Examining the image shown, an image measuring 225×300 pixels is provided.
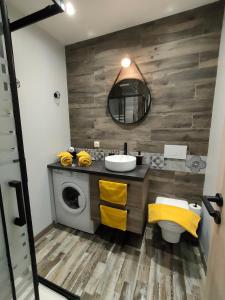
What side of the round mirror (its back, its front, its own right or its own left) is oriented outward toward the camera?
front

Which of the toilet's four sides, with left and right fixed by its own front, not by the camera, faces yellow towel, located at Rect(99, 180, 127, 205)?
right

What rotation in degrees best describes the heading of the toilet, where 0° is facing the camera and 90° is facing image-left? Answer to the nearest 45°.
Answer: approximately 0°

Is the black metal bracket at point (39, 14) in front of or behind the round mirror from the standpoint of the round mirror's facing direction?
in front

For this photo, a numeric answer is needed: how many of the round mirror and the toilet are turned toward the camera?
2

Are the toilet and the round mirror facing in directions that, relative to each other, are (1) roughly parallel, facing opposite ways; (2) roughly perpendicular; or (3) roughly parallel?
roughly parallel

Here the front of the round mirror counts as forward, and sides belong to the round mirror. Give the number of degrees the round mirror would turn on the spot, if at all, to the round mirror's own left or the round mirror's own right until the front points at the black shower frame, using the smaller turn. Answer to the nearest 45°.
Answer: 0° — it already faces it

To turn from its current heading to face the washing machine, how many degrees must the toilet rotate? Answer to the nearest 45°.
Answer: approximately 90° to its right
